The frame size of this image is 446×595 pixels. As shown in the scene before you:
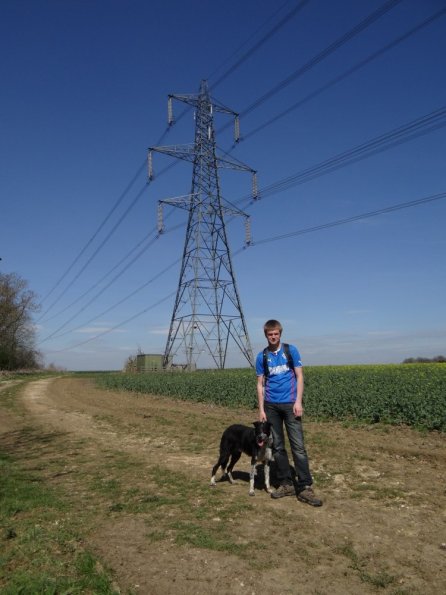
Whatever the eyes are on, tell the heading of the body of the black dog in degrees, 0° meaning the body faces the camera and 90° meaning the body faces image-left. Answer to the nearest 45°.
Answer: approximately 315°

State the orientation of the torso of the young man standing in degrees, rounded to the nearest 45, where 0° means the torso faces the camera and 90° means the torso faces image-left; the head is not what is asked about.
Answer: approximately 0°
